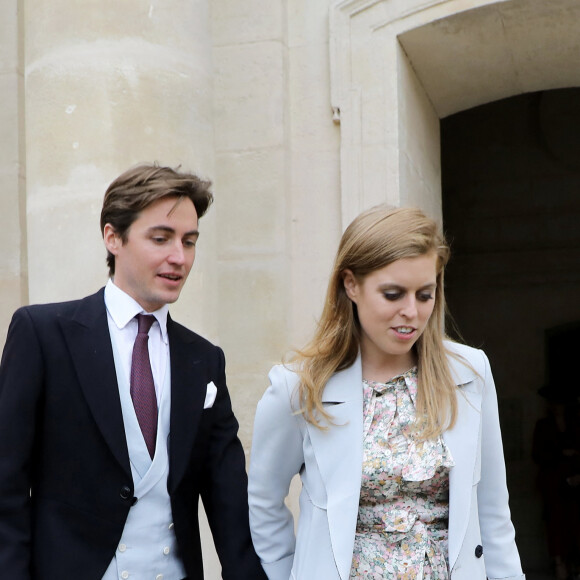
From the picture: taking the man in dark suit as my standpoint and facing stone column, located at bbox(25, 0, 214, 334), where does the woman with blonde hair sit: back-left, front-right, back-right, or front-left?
back-right

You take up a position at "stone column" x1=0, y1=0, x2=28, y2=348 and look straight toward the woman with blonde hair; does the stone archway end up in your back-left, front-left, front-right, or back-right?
front-left

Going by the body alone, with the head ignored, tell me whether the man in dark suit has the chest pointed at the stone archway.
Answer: no

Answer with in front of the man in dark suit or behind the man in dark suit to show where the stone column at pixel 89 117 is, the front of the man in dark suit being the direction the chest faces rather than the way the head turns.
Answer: behind

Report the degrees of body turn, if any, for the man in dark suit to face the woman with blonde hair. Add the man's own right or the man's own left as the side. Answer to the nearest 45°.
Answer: approximately 45° to the man's own left

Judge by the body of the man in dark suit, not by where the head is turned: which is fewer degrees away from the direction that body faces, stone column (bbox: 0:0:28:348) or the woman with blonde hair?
the woman with blonde hair

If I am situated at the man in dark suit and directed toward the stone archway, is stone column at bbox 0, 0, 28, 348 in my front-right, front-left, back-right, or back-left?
front-left

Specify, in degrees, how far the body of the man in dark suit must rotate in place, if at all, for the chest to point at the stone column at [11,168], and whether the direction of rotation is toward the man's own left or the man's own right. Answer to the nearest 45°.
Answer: approximately 135° to the man's own left

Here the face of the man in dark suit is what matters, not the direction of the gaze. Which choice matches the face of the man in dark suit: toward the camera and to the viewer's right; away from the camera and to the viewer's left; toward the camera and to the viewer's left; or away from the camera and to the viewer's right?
toward the camera and to the viewer's right

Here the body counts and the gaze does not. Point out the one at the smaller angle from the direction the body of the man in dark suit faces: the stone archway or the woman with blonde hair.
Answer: the woman with blonde hair

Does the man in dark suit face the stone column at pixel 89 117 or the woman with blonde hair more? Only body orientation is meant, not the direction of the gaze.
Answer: the woman with blonde hair

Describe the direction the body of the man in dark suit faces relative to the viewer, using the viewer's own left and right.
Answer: facing the viewer and to the right of the viewer

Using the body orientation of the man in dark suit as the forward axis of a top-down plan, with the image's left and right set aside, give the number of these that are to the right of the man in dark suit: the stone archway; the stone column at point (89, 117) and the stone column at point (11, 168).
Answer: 0
